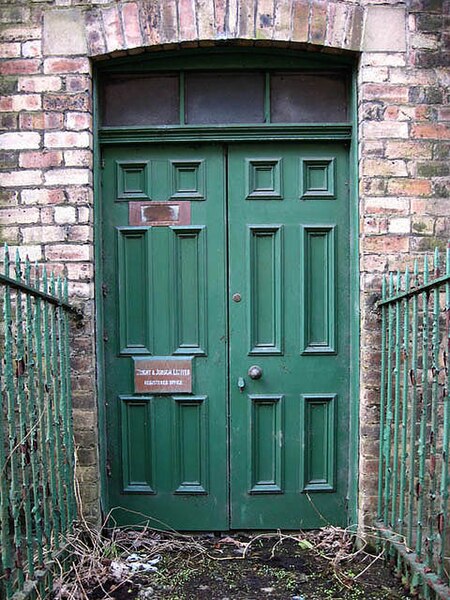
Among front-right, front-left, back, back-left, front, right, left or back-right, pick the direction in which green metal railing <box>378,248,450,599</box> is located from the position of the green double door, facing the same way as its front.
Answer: front-left

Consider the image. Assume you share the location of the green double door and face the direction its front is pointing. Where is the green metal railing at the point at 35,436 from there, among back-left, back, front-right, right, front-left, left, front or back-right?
front-right

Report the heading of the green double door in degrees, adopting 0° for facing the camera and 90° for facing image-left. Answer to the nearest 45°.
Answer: approximately 0°
